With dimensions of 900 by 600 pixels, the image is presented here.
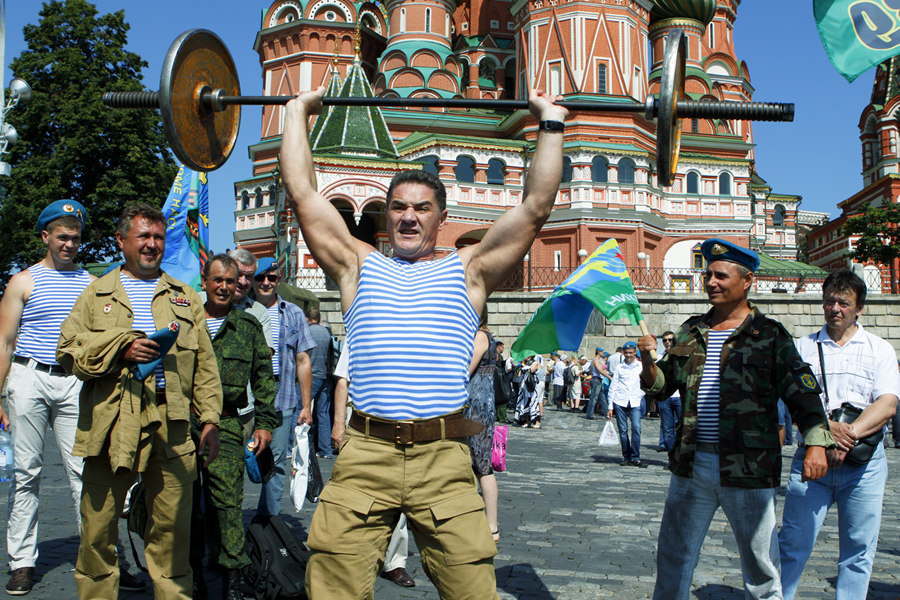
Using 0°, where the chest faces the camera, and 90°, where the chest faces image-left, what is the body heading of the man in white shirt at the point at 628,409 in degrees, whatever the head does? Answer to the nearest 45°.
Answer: approximately 0°

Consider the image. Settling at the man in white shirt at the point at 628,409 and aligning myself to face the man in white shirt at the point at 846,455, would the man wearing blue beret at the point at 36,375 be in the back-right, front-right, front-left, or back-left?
front-right

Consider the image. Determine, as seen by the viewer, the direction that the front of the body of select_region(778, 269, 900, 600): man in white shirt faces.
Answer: toward the camera

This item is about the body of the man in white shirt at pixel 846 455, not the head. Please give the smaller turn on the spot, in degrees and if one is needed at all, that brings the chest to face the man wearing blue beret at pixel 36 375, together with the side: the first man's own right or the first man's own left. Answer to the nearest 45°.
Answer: approximately 90° to the first man's own right

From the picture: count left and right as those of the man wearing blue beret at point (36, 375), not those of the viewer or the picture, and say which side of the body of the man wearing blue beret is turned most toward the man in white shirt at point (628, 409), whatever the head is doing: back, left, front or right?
left

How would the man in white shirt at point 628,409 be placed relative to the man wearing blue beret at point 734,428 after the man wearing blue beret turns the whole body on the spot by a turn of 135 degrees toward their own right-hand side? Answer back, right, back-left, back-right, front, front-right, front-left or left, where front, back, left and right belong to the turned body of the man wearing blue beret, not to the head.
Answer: front

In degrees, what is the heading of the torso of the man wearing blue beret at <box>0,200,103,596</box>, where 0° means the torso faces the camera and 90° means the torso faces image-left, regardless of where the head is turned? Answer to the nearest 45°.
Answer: approximately 315°

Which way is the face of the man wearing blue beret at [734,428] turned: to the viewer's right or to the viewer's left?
to the viewer's left

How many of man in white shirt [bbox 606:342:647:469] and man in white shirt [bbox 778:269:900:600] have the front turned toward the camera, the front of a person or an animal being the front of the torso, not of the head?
2

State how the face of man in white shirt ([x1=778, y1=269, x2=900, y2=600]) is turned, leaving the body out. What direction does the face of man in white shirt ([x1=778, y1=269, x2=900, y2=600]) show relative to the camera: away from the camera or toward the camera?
toward the camera

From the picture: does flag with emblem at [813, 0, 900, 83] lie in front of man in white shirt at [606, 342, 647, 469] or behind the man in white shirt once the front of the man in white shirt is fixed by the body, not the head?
in front
